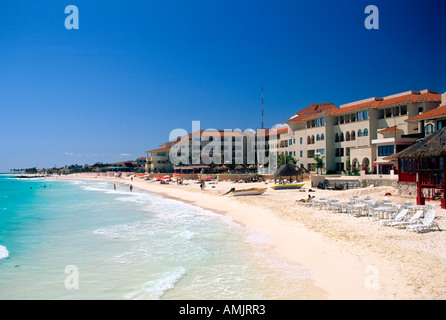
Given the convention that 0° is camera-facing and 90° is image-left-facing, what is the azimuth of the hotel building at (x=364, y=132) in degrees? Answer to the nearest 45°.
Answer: approximately 45°

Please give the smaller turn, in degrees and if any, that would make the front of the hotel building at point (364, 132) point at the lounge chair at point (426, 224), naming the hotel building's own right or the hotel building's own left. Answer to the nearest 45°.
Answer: approximately 45° to the hotel building's own left
